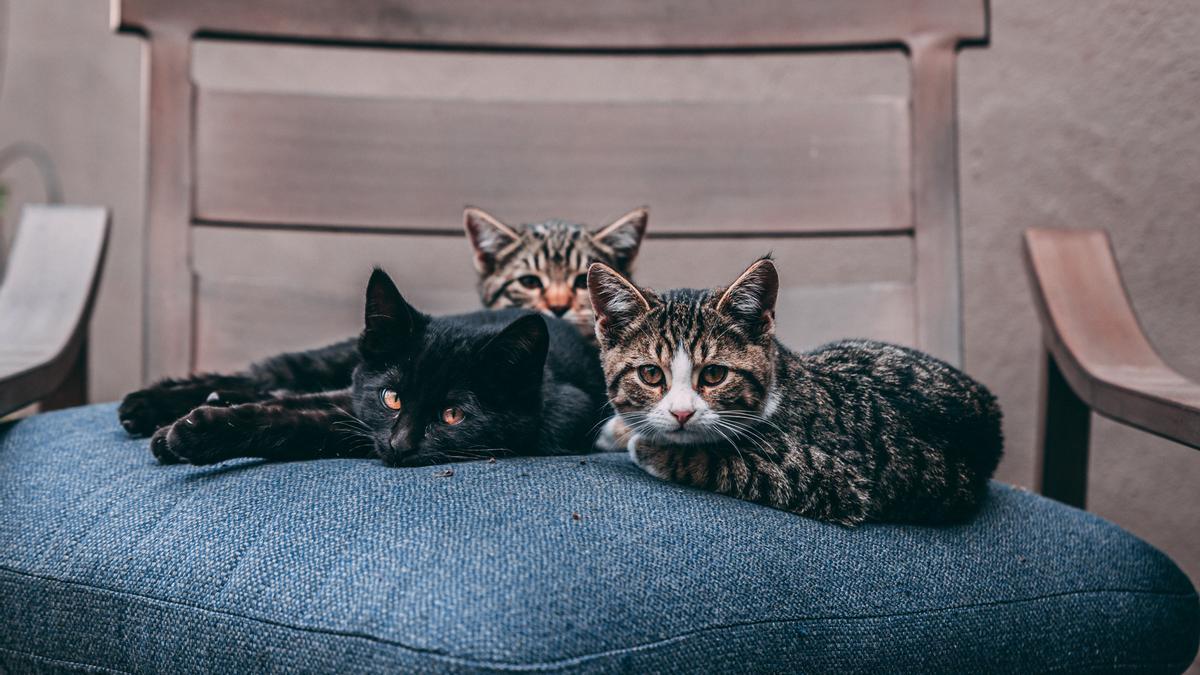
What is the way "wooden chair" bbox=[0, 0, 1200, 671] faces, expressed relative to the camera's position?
facing the viewer

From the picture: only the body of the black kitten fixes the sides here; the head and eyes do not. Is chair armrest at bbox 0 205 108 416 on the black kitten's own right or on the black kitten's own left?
on the black kitten's own right
